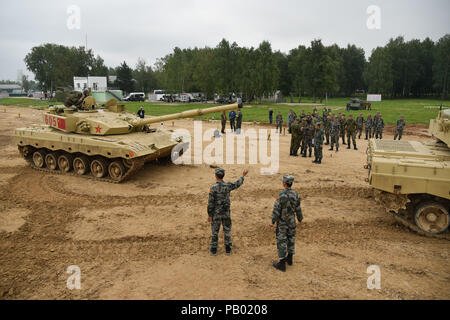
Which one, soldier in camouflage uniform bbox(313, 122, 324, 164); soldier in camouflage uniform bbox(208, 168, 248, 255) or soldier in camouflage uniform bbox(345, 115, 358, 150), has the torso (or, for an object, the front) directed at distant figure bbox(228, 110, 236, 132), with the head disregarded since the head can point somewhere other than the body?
soldier in camouflage uniform bbox(208, 168, 248, 255)

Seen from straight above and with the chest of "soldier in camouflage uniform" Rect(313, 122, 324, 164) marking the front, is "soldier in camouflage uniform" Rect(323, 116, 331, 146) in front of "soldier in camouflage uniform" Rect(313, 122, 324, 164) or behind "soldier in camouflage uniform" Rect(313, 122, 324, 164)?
behind

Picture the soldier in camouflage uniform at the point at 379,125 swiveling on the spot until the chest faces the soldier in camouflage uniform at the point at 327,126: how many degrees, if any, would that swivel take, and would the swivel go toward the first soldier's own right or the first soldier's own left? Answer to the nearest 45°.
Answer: approximately 45° to the first soldier's own right

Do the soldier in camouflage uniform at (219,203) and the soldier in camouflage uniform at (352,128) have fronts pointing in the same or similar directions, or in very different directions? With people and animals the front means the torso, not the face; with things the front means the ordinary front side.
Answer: very different directions

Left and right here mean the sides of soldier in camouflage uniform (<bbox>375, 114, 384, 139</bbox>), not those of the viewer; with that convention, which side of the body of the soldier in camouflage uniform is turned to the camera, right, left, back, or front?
front

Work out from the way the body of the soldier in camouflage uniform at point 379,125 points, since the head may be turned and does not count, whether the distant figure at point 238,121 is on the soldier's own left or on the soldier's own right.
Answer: on the soldier's own right

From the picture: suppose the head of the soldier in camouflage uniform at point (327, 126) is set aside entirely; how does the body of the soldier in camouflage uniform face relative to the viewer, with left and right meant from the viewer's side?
facing the viewer and to the left of the viewer

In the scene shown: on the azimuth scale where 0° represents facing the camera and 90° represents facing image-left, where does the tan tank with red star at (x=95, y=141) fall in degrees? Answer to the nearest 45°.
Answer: approximately 315°

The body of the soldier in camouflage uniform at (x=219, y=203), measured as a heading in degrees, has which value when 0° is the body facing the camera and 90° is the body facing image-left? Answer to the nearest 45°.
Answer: approximately 180°

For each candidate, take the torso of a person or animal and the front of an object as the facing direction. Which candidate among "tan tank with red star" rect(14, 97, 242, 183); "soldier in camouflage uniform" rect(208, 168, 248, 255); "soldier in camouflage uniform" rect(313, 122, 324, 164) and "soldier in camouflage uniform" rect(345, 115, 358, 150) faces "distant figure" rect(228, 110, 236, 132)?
"soldier in camouflage uniform" rect(208, 168, 248, 255)

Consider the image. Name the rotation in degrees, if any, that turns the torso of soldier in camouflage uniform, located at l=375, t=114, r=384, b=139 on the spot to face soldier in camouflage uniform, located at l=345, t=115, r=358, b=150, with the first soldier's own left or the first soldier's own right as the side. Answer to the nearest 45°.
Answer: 0° — they already face them

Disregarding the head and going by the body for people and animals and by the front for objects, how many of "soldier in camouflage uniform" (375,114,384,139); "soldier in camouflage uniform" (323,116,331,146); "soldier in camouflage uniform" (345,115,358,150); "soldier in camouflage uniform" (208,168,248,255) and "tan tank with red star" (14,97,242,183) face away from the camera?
1

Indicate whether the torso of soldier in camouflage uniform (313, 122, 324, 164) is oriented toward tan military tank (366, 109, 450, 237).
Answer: no

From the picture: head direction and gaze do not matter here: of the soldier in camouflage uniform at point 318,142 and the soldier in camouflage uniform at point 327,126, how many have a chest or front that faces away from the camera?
0

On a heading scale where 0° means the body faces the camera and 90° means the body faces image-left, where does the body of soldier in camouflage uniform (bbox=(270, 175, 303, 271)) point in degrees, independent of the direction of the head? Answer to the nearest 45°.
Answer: approximately 135°

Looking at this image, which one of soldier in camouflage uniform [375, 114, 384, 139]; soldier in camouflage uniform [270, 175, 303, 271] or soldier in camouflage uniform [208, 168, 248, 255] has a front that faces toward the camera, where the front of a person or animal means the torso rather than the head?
soldier in camouflage uniform [375, 114, 384, 139]

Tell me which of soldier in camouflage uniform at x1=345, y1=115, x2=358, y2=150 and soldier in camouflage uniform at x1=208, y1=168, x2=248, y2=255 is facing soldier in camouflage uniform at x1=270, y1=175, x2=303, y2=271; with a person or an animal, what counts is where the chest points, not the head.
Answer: soldier in camouflage uniform at x1=345, y1=115, x2=358, y2=150

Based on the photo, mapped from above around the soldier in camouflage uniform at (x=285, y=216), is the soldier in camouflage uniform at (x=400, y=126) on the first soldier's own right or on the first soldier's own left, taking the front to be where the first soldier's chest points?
on the first soldier's own right
